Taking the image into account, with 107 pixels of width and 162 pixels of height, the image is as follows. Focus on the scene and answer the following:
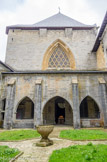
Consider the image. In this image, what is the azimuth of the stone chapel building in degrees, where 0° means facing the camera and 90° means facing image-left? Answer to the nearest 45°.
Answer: approximately 0°
